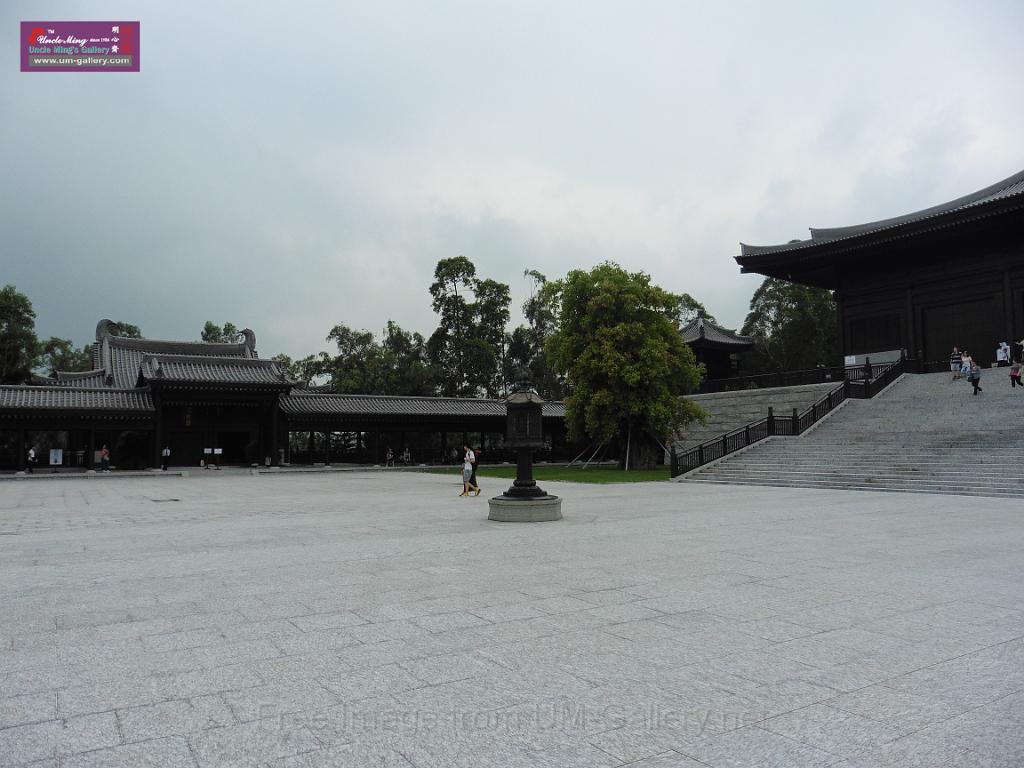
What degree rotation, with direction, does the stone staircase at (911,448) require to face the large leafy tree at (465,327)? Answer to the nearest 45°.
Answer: approximately 135° to its right

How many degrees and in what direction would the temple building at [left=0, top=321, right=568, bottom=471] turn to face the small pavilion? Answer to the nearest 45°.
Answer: approximately 90° to its left

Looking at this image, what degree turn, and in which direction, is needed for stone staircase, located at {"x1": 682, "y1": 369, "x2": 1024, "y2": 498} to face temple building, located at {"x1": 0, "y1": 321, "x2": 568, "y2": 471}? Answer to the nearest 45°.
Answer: approximately 90° to its right

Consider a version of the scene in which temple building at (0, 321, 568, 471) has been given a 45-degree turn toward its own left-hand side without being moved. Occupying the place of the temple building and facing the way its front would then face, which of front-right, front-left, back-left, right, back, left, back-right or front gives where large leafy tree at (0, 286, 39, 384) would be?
back

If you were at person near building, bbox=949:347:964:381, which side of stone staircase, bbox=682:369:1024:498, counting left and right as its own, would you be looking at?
back

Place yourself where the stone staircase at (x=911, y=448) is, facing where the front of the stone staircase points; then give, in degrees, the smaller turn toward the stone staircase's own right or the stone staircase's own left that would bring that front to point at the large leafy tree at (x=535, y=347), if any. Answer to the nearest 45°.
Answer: approximately 135° to the stone staircase's own right

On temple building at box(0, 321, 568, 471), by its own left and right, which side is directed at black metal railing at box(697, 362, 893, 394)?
left

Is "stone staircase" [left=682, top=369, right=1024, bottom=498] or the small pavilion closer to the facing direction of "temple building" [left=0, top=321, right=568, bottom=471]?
the stone staircase

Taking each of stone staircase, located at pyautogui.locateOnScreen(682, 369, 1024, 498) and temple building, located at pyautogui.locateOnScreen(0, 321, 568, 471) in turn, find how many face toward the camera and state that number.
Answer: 2

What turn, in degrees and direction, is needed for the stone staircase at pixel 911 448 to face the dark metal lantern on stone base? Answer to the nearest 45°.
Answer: approximately 45° to its right
